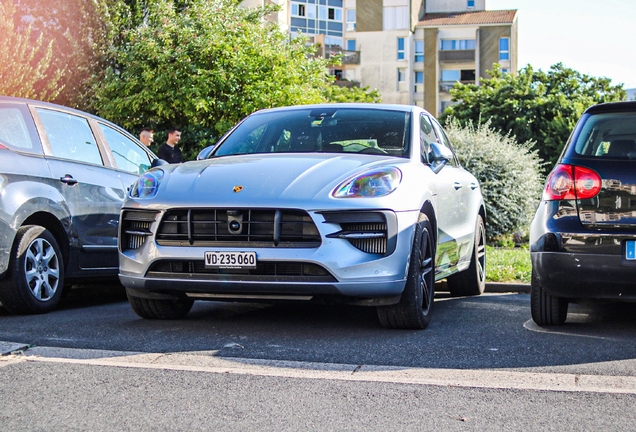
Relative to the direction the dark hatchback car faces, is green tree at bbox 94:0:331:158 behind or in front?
in front

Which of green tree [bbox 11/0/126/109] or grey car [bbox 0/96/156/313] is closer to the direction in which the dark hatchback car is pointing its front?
the green tree

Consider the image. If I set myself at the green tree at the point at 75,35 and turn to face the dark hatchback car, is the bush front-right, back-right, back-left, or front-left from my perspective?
front-left

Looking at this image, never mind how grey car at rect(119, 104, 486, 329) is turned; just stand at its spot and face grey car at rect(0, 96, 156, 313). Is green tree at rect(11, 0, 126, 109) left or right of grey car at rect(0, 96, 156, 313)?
right

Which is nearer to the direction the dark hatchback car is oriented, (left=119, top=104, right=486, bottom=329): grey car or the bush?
the bush

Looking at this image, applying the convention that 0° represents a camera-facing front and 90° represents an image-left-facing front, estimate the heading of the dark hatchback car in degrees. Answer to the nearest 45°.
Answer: approximately 180°

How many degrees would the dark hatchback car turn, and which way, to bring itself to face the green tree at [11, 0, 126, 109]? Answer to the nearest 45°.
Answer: approximately 45° to its left

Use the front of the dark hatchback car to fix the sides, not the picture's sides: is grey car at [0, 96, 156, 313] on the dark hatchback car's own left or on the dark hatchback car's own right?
on the dark hatchback car's own left
